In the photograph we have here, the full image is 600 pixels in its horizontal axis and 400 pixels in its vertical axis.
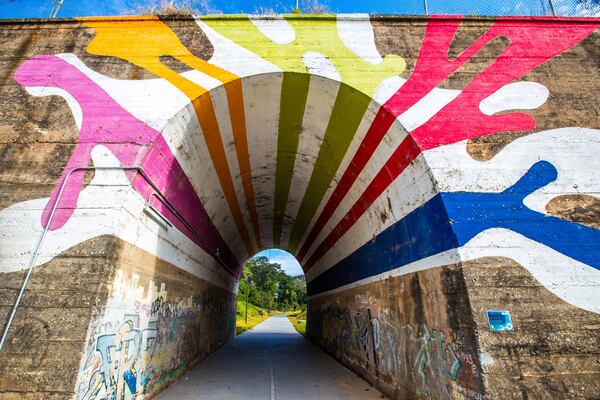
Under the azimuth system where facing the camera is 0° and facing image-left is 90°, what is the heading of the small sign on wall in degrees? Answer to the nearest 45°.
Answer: approximately 0°
